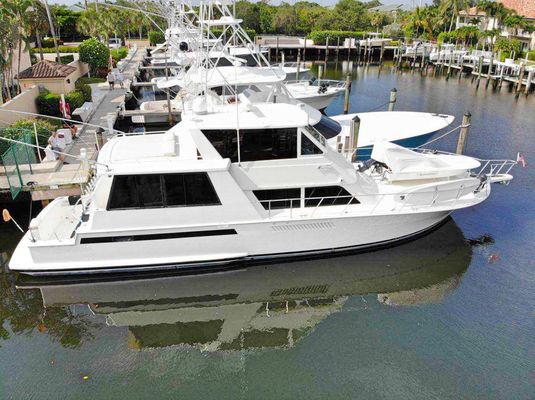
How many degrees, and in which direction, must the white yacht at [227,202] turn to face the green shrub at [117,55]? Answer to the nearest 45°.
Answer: approximately 90° to its left

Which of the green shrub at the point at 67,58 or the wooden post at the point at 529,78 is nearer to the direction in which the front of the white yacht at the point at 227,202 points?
the wooden post

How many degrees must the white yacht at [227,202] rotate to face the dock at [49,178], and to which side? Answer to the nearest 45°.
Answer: approximately 135° to its left

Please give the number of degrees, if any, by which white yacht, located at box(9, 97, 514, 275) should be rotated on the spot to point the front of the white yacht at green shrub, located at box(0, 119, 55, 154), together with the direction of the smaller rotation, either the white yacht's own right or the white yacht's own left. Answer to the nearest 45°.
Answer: approximately 135° to the white yacht's own left

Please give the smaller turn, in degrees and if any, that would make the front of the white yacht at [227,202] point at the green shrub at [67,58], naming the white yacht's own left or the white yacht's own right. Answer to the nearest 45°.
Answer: approximately 135° to the white yacht's own left

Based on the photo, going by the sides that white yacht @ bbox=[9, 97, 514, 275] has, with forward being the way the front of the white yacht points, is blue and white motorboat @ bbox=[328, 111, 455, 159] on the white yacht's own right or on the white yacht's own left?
on the white yacht's own left

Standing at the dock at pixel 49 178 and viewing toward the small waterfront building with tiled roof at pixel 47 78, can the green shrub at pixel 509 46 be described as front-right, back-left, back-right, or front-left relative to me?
front-right

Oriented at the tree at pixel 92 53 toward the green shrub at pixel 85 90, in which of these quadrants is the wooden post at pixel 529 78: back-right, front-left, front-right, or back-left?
front-left

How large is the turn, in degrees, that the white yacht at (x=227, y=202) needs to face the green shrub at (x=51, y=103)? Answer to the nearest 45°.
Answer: approximately 135° to its left

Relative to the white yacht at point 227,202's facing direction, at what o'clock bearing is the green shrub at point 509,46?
The green shrub is roughly at 10 o'clock from the white yacht.

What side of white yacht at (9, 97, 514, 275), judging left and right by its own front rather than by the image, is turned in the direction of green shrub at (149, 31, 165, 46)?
left

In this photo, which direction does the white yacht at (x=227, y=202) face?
to the viewer's right

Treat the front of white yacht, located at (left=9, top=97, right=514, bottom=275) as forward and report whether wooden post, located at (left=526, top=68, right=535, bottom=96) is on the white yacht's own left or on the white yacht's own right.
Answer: on the white yacht's own left

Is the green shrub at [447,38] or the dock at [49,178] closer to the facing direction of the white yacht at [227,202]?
the green shrub

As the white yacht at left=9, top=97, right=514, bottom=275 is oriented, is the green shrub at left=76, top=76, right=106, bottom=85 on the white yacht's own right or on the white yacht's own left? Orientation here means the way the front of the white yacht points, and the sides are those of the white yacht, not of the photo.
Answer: on the white yacht's own left
